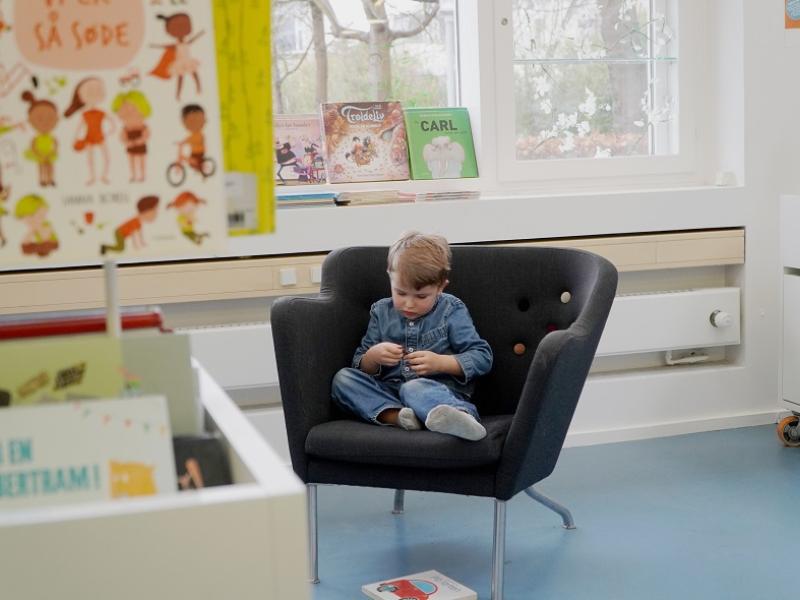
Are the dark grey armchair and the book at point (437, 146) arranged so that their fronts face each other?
no

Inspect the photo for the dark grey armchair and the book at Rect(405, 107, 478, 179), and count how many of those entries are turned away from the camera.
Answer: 0

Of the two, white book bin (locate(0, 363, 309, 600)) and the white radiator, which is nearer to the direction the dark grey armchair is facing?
the white book bin

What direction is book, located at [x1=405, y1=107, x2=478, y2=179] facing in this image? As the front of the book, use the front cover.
toward the camera

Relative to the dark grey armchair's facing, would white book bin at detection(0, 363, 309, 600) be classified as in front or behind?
in front

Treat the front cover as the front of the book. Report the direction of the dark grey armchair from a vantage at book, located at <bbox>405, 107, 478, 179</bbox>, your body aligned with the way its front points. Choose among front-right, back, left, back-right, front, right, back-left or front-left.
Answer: front

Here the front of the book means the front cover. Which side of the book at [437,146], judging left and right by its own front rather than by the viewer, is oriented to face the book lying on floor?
front

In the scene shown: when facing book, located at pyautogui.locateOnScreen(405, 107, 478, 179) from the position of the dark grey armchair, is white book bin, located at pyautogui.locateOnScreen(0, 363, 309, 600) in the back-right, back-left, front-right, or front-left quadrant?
back-left

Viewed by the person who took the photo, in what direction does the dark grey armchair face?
facing the viewer and to the left of the viewer

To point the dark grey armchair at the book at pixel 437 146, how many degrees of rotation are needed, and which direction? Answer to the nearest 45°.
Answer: approximately 135° to its right

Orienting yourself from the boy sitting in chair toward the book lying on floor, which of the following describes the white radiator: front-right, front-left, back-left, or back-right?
back-left

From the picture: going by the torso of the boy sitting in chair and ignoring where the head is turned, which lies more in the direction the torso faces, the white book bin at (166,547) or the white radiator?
the white book bin

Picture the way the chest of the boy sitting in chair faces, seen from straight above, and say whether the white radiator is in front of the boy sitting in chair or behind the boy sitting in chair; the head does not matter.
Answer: behind

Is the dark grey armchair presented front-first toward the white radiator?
no

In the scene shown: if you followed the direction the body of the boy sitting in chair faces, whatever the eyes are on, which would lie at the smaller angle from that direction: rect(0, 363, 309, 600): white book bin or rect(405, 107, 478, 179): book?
the white book bin
